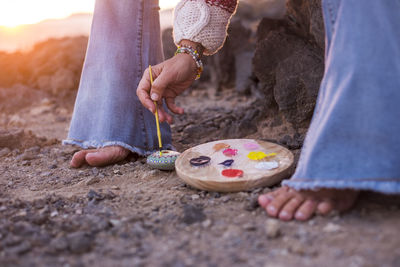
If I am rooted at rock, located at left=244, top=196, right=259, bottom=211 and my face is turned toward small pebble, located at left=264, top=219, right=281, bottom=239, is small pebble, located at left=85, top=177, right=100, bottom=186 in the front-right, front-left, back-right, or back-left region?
back-right

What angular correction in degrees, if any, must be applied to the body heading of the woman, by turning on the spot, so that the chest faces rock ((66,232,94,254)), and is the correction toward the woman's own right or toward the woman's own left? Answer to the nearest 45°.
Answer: approximately 45° to the woman's own right

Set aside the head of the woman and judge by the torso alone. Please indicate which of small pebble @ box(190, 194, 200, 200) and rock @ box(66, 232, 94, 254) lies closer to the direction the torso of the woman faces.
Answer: the rock

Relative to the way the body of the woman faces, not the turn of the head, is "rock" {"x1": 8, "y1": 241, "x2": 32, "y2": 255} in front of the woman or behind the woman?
in front

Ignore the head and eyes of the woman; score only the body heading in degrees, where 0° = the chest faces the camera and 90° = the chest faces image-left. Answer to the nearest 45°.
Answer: approximately 45°

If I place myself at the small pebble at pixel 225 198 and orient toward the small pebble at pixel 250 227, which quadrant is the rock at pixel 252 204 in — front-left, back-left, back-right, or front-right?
front-left
